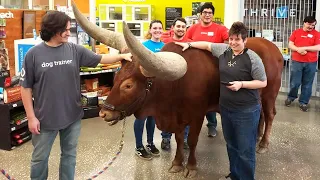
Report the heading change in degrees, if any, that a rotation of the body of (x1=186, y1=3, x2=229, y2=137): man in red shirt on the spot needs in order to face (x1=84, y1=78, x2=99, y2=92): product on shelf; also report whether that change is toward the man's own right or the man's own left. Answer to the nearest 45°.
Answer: approximately 135° to the man's own right

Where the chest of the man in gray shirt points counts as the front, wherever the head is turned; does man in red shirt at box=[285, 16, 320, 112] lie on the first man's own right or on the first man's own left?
on the first man's own left

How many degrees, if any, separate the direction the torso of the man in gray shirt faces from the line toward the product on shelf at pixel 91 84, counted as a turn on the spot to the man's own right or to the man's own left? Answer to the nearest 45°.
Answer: approximately 135° to the man's own left

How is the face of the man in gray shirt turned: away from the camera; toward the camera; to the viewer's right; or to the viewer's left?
to the viewer's right

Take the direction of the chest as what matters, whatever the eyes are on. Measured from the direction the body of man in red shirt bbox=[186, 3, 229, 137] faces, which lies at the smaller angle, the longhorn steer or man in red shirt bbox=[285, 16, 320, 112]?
the longhorn steer

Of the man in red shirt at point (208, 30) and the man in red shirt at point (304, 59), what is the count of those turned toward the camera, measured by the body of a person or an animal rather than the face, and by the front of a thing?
2

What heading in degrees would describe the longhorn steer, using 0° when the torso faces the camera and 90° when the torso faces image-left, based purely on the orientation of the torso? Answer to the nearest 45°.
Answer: approximately 45°

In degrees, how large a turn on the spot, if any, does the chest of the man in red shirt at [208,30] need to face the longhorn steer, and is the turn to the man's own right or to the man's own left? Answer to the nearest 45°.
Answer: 0° — they already face it
